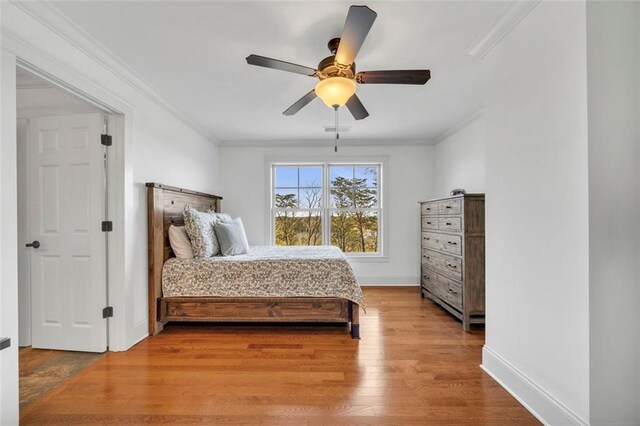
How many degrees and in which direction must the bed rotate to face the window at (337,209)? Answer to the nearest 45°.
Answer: approximately 45° to its left

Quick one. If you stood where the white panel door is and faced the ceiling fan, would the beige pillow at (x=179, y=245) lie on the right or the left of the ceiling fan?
left

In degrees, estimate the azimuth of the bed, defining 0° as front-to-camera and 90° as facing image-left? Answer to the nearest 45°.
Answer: approximately 270°
